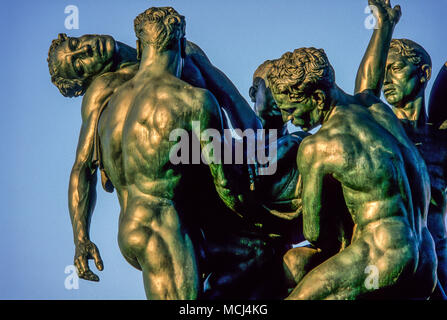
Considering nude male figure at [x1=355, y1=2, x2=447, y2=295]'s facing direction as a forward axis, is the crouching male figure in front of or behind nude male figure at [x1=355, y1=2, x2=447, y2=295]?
in front

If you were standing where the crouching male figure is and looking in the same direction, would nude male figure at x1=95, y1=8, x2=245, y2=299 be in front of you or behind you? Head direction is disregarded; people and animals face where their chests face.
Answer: in front

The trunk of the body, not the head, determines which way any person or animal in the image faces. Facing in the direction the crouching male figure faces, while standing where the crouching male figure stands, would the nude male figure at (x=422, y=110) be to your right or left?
on your right

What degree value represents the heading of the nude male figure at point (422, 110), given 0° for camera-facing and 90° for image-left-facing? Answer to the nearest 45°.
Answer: approximately 45°

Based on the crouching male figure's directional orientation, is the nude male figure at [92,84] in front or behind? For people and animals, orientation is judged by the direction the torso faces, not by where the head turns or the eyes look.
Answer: in front

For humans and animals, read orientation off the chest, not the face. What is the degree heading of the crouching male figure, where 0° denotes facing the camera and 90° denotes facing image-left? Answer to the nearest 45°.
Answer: approximately 90°

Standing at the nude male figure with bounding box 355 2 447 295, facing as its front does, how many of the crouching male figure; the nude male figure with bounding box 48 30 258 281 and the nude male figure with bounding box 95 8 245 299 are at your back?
0
